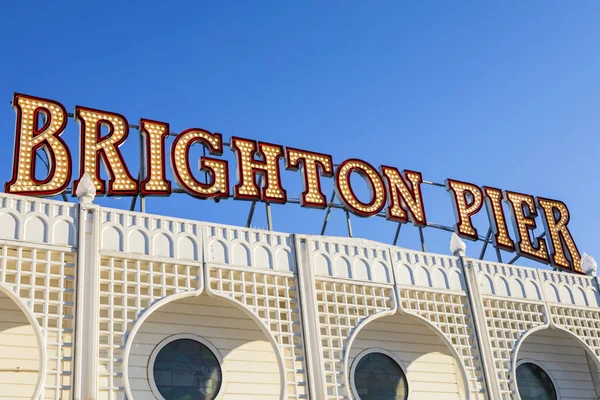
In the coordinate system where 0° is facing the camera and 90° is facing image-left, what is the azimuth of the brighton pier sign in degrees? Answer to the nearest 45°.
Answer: approximately 315°
